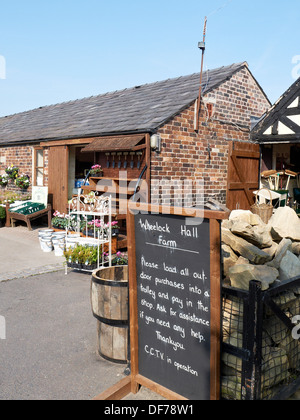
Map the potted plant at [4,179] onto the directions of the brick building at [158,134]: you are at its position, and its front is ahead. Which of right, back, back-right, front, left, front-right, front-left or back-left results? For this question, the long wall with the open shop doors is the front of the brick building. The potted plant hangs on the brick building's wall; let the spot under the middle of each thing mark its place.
right

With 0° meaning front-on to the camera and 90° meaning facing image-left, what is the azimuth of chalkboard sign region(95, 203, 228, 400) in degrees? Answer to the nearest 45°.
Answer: approximately 45°

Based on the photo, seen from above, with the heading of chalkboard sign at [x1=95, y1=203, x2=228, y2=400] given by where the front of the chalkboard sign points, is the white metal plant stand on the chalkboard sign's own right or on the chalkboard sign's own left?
on the chalkboard sign's own right

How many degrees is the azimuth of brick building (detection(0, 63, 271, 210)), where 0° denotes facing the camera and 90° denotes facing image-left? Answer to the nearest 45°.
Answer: approximately 45°

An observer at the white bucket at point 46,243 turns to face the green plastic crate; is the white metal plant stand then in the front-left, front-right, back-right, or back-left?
back-right

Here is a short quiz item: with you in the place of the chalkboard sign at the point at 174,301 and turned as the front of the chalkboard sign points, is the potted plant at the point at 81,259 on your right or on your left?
on your right

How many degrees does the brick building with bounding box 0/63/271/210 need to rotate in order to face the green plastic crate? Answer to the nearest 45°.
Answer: approximately 45° to its right
